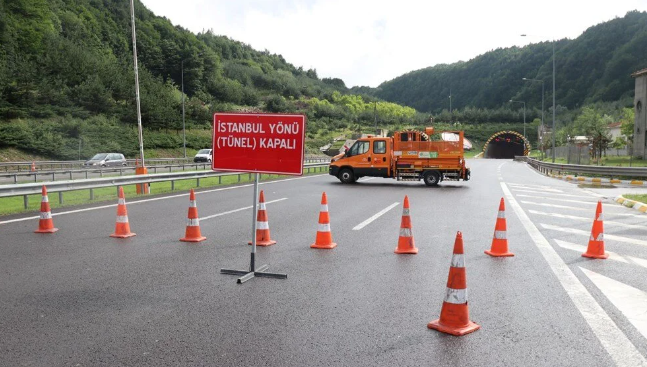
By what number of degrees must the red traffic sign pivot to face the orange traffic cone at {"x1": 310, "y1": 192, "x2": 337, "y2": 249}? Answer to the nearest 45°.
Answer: approximately 135° to its left

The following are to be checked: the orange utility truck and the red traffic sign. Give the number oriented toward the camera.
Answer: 1

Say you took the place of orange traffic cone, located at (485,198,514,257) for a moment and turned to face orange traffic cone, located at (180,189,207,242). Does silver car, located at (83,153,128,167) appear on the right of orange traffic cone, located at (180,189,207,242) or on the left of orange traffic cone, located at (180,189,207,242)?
right

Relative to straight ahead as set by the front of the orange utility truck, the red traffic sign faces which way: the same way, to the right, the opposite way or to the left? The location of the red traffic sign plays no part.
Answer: to the left

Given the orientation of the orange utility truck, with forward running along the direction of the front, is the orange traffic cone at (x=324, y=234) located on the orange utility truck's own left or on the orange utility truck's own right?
on the orange utility truck's own left

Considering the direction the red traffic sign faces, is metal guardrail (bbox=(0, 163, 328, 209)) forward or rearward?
rearward

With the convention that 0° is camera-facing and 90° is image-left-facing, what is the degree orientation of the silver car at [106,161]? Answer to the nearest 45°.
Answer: approximately 45°

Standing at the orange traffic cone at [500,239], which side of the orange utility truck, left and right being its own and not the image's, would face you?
left

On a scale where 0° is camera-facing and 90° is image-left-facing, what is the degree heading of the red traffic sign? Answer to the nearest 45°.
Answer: approximately 0°

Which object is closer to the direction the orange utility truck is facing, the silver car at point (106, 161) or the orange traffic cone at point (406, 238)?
the silver car

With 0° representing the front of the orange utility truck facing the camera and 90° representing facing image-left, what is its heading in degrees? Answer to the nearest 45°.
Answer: approximately 90°
